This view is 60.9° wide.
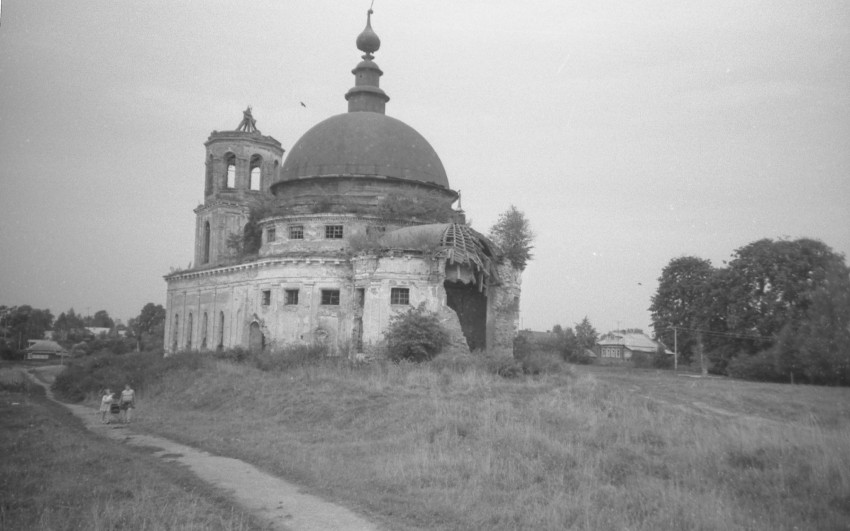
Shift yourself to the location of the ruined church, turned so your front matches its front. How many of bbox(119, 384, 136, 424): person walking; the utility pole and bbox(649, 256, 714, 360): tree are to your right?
2

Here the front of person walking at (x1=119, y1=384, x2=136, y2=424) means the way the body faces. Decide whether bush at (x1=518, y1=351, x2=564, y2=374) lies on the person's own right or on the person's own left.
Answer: on the person's own left

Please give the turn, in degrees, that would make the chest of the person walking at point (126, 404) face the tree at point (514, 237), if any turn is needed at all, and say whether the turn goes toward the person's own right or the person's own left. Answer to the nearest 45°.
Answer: approximately 90° to the person's own left

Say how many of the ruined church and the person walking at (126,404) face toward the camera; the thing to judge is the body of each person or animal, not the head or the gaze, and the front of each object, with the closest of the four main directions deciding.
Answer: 1

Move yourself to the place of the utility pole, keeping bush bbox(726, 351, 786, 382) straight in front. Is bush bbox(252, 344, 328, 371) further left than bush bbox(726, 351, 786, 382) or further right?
right

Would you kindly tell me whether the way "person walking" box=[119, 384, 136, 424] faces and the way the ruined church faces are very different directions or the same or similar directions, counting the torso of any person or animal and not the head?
very different directions

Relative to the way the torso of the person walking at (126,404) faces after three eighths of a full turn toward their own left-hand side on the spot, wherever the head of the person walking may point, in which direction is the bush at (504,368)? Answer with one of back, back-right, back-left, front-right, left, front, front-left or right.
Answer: front-right

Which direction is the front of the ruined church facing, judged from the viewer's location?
facing away from the viewer and to the left of the viewer

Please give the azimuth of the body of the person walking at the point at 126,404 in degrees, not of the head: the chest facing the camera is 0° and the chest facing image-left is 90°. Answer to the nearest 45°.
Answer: approximately 0°

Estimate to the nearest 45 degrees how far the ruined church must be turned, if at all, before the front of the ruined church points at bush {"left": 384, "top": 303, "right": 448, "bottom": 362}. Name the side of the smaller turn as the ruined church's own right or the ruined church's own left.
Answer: approximately 135° to the ruined church's own left
